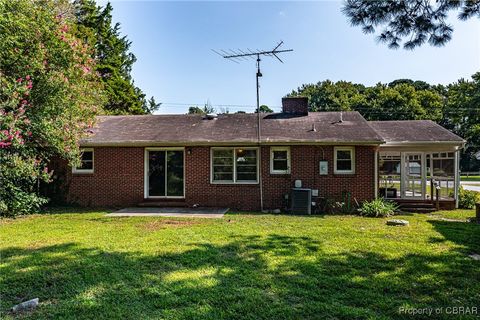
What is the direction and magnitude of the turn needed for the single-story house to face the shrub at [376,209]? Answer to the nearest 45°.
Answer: approximately 90° to its right

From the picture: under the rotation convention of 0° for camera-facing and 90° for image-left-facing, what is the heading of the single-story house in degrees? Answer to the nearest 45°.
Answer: approximately 180°

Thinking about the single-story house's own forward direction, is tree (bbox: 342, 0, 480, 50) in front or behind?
behind

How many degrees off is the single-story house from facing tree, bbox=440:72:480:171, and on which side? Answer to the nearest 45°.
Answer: approximately 45° to its right

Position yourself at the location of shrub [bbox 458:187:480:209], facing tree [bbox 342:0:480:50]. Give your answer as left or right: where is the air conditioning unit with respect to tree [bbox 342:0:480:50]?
right

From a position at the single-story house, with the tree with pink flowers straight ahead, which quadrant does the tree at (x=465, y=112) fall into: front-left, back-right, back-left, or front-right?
back-right

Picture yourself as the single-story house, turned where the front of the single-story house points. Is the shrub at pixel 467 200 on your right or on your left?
on your right

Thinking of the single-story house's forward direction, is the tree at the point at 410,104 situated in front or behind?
in front

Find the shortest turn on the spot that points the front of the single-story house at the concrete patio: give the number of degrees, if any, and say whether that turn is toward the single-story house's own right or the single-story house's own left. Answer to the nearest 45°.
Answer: approximately 135° to the single-story house's own left

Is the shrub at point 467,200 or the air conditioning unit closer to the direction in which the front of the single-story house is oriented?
the shrub

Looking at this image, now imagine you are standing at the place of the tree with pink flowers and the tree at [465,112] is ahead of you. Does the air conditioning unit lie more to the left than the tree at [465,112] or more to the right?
right
